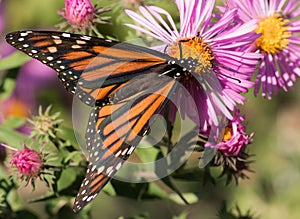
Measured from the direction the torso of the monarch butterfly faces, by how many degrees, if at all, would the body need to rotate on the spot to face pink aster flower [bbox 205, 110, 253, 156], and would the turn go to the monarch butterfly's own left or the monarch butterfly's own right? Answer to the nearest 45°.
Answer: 0° — it already faces it

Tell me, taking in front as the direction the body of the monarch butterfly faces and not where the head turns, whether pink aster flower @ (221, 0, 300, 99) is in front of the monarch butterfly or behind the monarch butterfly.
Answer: in front

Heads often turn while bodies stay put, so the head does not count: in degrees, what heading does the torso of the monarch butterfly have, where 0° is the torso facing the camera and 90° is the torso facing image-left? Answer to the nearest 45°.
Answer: approximately 270°

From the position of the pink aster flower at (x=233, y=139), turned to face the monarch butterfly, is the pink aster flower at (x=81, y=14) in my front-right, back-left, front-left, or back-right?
front-right

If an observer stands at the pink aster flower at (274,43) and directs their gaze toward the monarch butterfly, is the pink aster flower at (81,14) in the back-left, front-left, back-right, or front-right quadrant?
front-right
